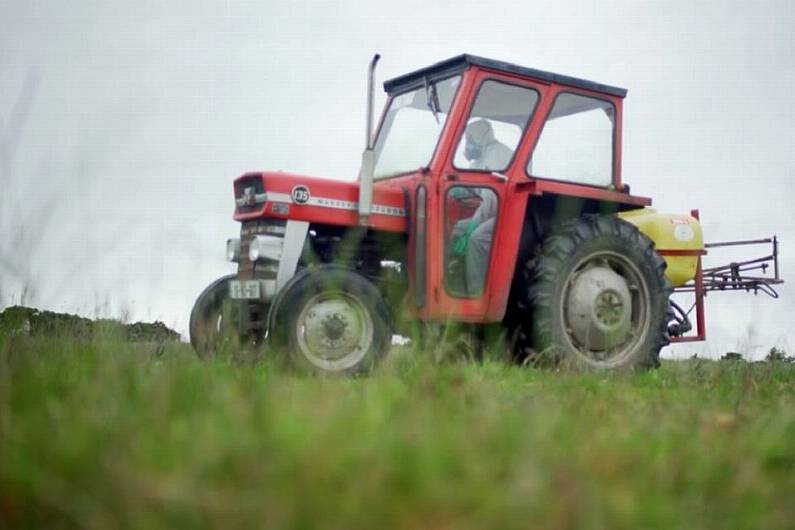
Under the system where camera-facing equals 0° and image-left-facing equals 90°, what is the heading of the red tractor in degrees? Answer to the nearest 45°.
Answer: approximately 45°
